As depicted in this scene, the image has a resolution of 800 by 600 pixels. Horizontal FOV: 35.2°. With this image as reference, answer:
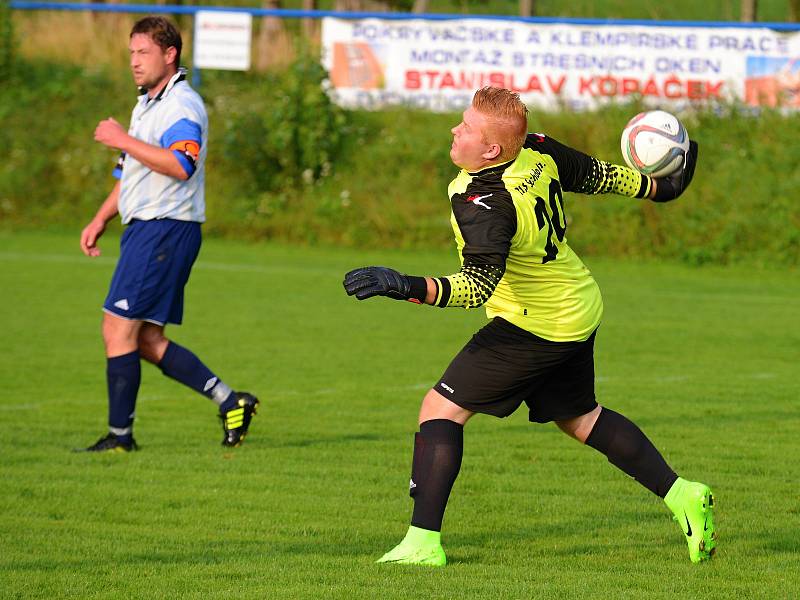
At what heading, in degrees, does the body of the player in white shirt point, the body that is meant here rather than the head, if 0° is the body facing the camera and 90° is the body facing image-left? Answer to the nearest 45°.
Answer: approximately 90°

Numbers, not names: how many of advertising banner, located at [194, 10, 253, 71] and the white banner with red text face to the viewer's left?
0

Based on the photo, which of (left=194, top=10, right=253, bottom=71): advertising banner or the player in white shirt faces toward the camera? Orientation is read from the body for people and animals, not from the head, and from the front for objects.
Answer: the advertising banner

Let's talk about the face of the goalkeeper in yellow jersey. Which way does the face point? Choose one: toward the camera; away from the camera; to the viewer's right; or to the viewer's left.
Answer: to the viewer's left

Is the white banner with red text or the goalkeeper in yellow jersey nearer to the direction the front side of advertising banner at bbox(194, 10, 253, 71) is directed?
the goalkeeper in yellow jersey

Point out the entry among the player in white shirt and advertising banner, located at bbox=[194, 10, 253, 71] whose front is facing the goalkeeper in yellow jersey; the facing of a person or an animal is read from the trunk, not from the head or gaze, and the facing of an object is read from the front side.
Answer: the advertising banner

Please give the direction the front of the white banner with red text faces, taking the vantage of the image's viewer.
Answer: facing the viewer

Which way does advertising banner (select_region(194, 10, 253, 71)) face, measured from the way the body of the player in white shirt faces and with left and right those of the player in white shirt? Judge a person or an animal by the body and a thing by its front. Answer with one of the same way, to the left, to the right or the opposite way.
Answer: to the left

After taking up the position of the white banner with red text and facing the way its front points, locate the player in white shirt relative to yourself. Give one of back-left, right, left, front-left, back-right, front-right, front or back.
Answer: front

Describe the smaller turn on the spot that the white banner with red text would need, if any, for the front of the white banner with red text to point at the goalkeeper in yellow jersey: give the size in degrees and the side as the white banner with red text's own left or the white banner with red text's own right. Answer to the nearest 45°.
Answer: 0° — it already faces them

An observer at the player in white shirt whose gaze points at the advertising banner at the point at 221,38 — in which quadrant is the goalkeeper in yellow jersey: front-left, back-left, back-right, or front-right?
back-right

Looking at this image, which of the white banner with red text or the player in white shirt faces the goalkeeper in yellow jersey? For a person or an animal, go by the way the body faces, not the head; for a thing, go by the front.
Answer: the white banner with red text

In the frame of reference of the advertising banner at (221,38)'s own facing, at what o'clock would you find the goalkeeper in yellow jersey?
The goalkeeper in yellow jersey is roughly at 12 o'clock from the advertising banner.

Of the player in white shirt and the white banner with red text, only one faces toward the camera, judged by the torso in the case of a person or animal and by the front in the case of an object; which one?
the white banner with red text

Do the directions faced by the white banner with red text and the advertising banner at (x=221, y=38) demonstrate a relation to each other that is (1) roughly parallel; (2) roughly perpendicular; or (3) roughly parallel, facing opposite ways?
roughly parallel
